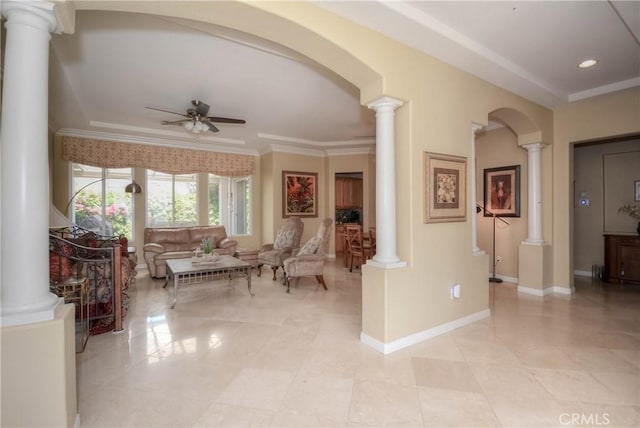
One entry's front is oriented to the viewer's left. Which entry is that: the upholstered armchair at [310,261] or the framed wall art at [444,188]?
the upholstered armchair

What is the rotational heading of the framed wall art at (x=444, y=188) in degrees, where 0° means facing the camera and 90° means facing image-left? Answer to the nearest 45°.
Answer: approximately 315°

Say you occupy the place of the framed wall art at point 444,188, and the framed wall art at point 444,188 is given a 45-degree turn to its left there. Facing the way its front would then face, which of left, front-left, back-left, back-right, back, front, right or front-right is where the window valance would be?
back

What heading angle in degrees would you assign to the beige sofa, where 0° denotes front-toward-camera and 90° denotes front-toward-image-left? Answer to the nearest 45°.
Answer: approximately 0°

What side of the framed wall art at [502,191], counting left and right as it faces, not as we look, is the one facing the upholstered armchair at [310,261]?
front

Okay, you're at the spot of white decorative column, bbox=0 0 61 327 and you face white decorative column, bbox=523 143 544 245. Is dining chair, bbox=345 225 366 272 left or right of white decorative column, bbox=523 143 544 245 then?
left

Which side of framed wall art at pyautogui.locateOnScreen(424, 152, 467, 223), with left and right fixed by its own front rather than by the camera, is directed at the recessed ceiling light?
left

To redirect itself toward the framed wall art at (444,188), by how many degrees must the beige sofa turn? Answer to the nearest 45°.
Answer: approximately 45° to its left
